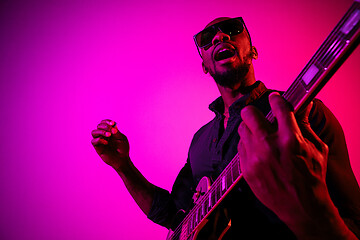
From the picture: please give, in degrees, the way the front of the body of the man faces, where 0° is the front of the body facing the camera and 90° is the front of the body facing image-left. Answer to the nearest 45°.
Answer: approximately 45°
